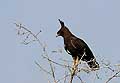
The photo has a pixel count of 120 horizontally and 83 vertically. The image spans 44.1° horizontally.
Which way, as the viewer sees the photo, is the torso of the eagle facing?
to the viewer's left
